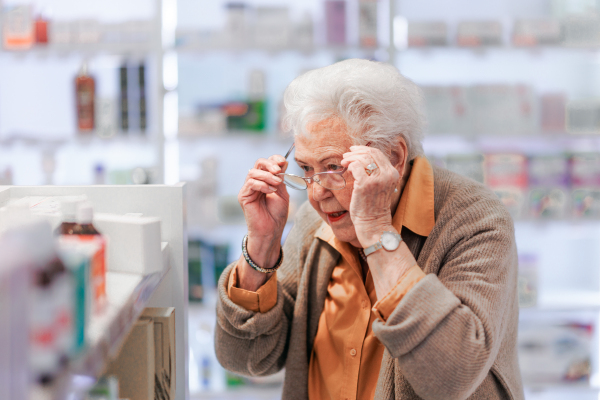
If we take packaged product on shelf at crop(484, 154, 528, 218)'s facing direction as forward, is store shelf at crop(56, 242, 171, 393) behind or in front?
in front

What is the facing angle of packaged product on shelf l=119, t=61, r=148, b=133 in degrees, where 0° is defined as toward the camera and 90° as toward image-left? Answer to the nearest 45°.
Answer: approximately 0°

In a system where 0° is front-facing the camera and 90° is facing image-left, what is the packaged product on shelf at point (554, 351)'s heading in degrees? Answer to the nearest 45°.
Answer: approximately 0°

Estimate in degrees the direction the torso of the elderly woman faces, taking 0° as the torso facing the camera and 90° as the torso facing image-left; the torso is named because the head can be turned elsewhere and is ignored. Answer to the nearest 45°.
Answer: approximately 45°
